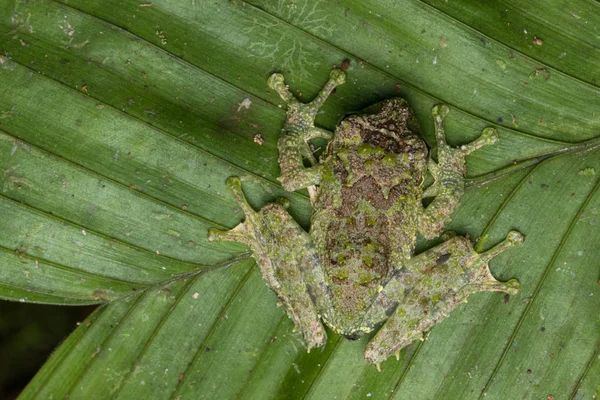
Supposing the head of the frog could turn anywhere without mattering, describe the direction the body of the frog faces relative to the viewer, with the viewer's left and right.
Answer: facing away from the viewer
